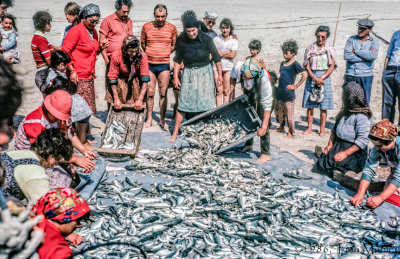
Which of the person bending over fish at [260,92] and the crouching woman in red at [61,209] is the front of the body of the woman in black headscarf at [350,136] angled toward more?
the crouching woman in red

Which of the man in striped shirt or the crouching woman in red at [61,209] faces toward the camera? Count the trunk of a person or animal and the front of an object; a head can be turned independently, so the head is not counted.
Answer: the man in striped shirt

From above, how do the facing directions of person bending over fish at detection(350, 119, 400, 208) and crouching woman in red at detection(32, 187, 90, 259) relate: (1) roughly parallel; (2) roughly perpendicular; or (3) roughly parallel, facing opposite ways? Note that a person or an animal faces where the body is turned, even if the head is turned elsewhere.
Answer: roughly parallel, facing opposite ways

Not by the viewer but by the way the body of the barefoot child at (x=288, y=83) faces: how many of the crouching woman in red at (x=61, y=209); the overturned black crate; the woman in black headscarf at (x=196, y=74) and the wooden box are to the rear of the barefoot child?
0

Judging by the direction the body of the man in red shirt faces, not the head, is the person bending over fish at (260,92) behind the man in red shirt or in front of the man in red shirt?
in front

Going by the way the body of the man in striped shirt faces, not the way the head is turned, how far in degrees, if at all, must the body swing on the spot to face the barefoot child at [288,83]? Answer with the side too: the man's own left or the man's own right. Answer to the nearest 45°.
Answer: approximately 90° to the man's own left

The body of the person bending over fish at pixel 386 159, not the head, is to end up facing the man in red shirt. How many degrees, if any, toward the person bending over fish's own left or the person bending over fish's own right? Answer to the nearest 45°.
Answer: approximately 45° to the person bending over fish's own right

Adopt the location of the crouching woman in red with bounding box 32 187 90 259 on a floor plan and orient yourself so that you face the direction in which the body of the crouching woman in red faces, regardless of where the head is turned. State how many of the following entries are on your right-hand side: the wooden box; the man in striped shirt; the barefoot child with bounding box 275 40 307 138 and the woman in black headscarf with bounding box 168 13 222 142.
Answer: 0

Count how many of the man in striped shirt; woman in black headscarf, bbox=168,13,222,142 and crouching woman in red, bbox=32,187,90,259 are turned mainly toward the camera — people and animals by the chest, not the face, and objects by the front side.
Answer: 2

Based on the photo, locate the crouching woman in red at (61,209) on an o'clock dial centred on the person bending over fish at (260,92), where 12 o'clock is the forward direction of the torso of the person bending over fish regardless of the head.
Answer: The crouching woman in red is roughly at 11 o'clock from the person bending over fish.

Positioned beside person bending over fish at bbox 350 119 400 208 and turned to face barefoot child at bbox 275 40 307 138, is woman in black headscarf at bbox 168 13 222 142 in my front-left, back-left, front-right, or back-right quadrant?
front-left

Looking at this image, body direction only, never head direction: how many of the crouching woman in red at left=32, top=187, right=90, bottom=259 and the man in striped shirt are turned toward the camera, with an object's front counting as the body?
1

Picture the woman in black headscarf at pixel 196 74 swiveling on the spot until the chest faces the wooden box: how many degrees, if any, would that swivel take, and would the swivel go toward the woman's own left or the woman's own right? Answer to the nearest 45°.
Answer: approximately 45° to the woman's own right

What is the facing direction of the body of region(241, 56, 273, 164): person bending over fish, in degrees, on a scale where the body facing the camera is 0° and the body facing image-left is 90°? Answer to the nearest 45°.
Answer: approximately 45°

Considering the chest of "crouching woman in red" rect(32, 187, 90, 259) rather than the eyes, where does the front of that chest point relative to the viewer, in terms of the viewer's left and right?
facing to the right of the viewer

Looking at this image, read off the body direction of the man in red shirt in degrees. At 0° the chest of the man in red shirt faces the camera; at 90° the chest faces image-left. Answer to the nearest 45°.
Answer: approximately 315°

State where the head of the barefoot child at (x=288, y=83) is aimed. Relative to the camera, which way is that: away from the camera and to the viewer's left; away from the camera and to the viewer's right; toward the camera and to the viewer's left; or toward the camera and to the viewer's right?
toward the camera and to the viewer's left

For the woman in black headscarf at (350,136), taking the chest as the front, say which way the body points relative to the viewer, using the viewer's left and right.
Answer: facing the viewer and to the left of the viewer
